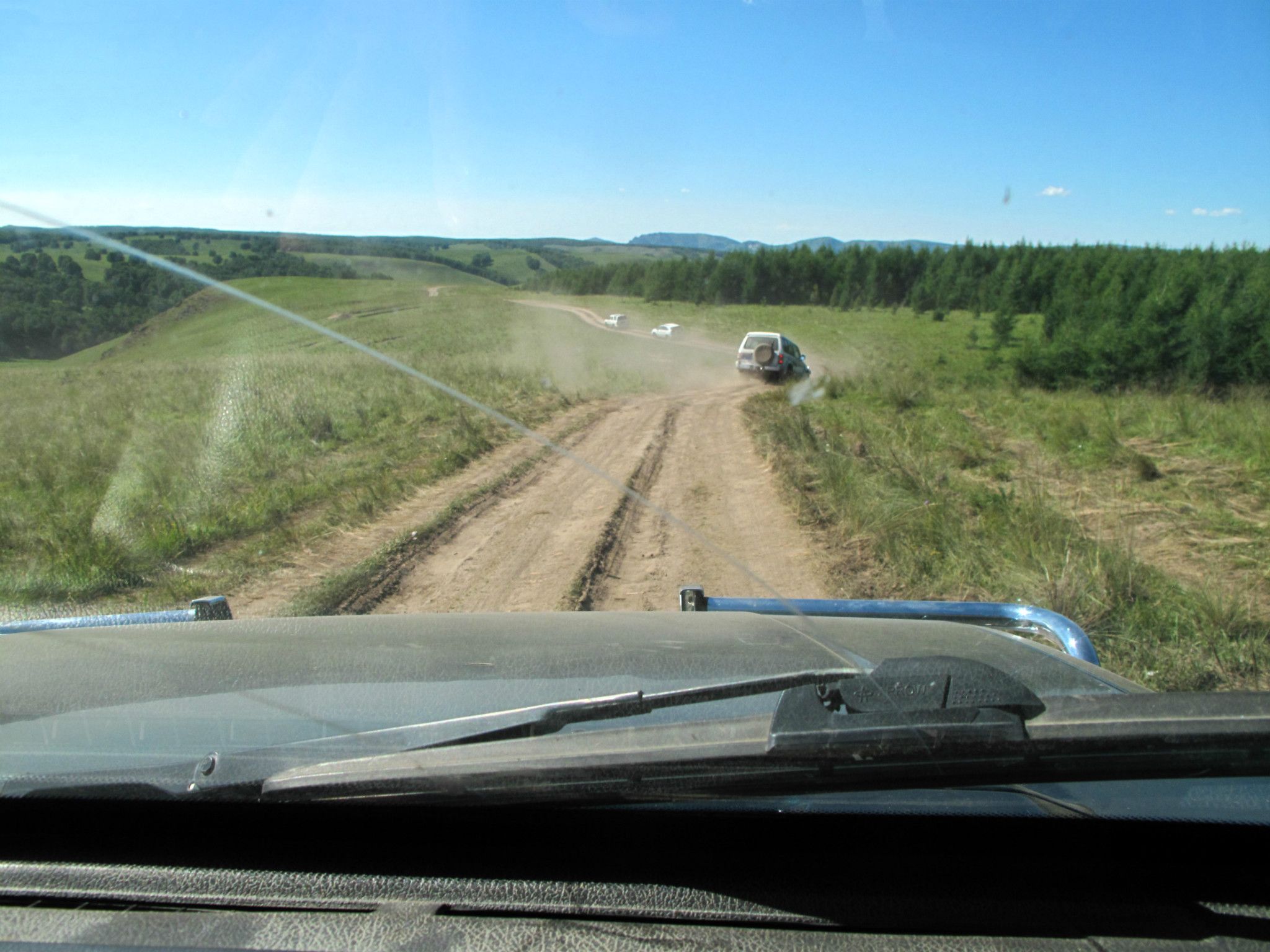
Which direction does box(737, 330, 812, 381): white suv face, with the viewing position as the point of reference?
facing away from the viewer and to the right of the viewer
